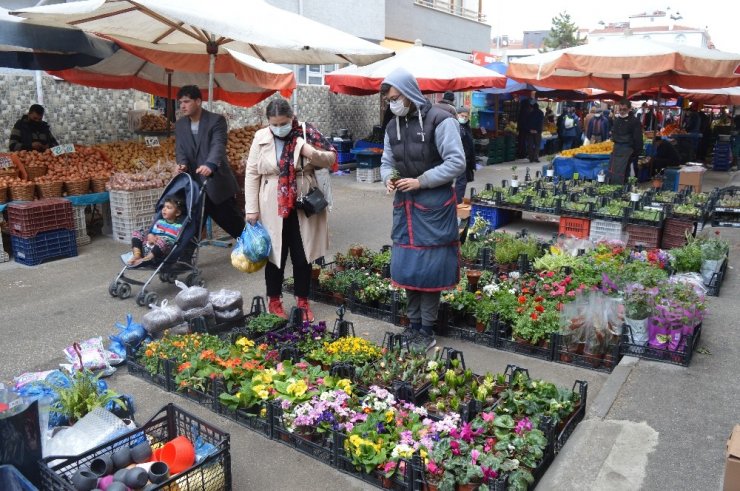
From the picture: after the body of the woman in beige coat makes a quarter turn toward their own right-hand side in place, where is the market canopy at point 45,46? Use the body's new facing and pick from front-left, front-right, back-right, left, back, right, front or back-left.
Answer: front-right

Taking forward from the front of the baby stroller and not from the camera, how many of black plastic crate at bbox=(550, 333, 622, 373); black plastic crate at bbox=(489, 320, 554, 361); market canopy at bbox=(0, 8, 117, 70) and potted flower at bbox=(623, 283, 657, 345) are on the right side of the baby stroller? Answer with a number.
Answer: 1

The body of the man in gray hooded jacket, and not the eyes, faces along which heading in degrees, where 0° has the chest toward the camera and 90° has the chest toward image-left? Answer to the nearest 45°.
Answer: approximately 45°

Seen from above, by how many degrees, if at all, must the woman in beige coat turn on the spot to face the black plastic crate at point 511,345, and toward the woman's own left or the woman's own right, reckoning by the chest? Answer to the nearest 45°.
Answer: approximately 90° to the woman's own left

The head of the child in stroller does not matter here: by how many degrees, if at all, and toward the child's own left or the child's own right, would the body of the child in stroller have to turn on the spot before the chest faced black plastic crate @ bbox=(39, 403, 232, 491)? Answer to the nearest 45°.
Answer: approximately 45° to the child's own left

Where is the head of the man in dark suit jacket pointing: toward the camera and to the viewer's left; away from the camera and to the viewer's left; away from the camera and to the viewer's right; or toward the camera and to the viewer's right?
toward the camera and to the viewer's left

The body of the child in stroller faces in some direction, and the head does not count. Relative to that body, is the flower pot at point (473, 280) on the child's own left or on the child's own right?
on the child's own left

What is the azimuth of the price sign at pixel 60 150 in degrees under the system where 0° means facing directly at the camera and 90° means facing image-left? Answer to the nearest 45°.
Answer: approximately 0°

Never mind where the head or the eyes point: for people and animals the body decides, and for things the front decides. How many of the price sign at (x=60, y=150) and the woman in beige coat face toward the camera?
2

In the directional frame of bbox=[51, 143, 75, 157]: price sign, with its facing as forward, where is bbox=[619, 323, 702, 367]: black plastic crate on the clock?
The black plastic crate is roughly at 11 o'clock from the price sign.

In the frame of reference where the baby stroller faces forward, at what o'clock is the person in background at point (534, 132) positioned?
The person in background is roughly at 6 o'clock from the baby stroller.

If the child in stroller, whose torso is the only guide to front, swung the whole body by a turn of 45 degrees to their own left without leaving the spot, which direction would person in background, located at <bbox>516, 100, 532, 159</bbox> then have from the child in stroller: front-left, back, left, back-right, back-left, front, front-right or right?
back-left

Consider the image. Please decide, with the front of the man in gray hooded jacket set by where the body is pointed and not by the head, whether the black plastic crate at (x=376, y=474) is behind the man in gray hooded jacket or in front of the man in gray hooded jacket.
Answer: in front

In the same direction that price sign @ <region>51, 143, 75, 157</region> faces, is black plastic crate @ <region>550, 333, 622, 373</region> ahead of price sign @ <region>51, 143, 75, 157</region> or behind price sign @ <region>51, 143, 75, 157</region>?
ahead
